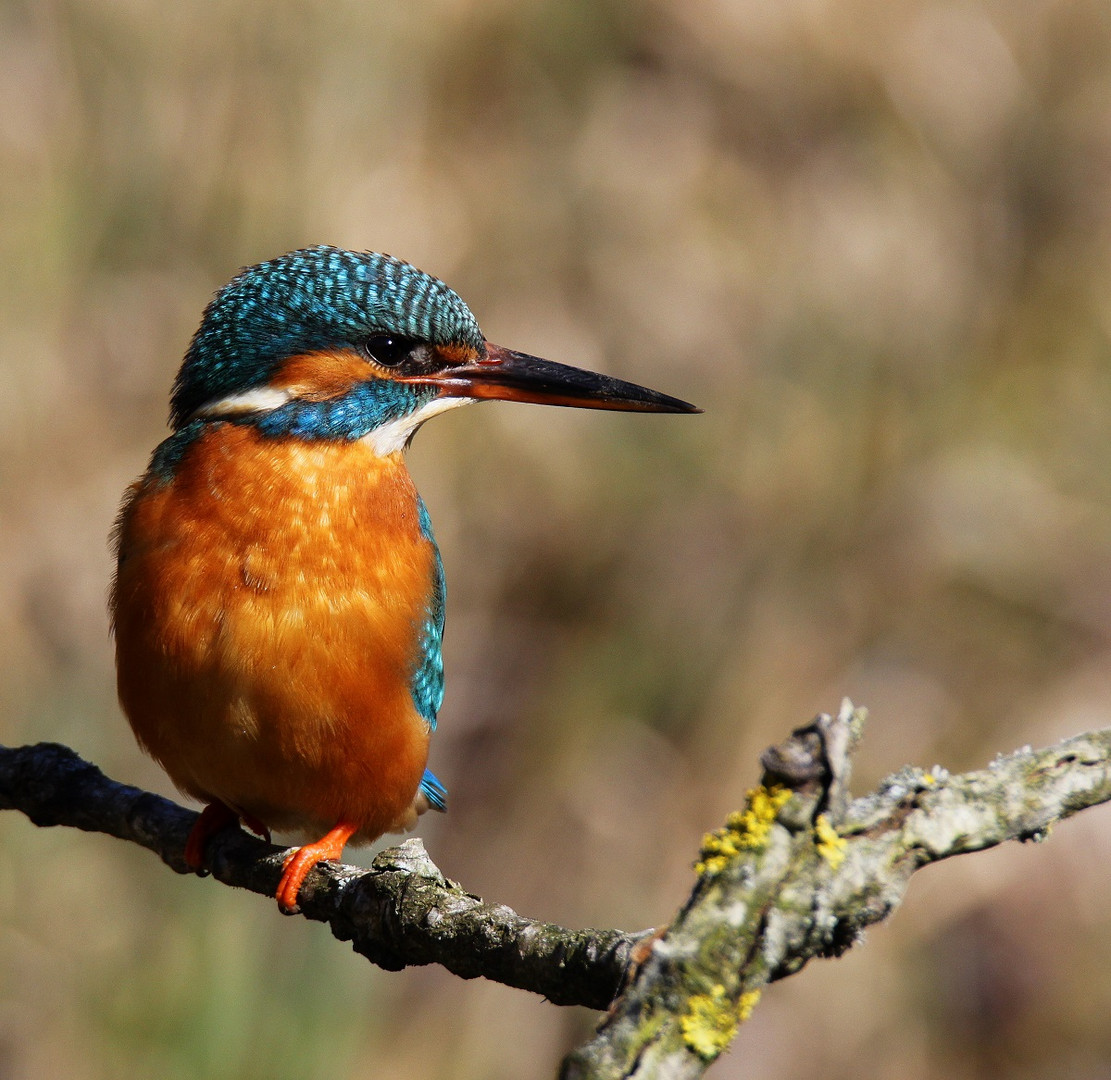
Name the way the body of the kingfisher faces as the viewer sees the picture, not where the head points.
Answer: toward the camera
